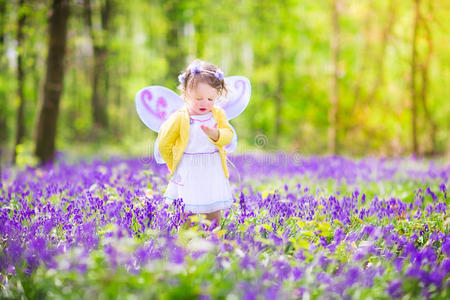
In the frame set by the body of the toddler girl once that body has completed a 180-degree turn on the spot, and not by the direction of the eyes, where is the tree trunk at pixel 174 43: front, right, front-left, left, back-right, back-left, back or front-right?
front-right

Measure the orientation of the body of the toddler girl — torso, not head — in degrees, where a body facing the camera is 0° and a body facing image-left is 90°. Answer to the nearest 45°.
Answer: approximately 315°
